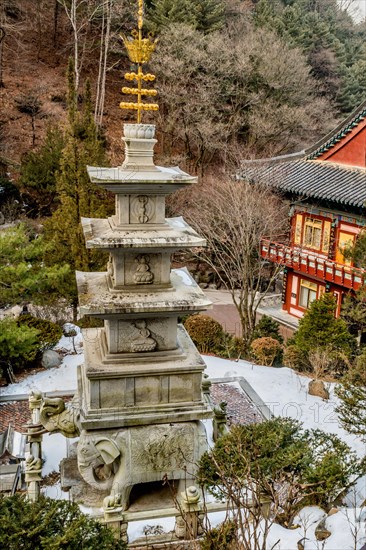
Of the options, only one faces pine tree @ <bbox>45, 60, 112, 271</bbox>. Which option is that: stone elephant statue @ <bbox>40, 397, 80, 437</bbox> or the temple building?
the temple building

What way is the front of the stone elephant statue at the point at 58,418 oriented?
to the viewer's left

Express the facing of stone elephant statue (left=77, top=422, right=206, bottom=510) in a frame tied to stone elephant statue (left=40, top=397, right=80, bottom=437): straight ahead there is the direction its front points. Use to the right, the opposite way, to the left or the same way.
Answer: the same way

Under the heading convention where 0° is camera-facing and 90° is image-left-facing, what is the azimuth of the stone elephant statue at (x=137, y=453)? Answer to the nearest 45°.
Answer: approximately 90°

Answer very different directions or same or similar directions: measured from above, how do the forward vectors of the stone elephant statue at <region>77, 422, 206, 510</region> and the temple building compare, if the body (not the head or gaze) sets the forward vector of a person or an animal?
same or similar directions

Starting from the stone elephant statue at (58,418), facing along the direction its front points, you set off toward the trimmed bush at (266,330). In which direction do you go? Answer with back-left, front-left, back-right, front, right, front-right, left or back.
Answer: back-right

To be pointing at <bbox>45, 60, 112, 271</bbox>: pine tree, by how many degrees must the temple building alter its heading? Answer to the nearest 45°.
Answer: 0° — it already faces it

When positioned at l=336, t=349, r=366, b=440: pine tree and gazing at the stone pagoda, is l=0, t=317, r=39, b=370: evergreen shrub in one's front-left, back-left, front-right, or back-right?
front-right

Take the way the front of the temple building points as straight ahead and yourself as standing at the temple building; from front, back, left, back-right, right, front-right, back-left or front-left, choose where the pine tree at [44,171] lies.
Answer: front-right

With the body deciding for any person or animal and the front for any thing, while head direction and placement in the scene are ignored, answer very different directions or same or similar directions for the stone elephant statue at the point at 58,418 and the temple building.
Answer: same or similar directions

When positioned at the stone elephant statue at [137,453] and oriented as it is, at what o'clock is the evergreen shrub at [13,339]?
The evergreen shrub is roughly at 2 o'clock from the stone elephant statue.

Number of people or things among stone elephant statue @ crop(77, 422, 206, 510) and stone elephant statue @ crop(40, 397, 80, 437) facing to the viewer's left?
2

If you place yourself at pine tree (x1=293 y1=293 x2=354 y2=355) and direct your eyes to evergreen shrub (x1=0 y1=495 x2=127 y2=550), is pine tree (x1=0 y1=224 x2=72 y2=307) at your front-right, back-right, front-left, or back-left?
front-right

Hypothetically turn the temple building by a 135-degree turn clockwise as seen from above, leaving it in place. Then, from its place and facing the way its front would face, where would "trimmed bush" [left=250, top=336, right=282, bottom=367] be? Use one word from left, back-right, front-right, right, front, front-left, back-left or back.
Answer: back

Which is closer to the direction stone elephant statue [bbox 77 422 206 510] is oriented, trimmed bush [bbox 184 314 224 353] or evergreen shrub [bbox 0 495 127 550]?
the evergreen shrub

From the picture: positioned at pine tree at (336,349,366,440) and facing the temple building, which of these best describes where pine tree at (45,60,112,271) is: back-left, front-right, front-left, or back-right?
front-left

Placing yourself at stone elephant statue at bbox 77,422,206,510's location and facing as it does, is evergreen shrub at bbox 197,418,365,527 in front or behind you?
behind

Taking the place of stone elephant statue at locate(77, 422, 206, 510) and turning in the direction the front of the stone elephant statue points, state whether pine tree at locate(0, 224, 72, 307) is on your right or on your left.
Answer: on your right

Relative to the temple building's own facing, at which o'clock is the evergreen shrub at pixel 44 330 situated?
The evergreen shrub is roughly at 12 o'clock from the temple building.
